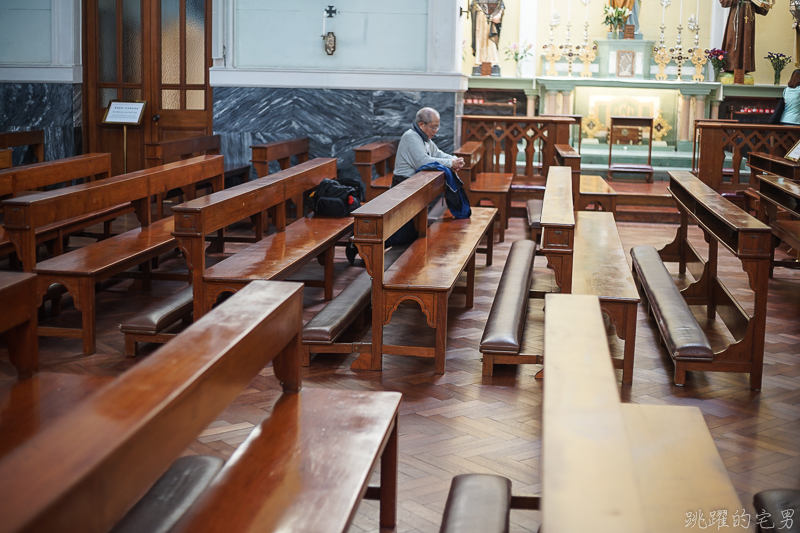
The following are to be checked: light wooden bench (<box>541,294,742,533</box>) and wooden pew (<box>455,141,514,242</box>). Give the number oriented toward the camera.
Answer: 0

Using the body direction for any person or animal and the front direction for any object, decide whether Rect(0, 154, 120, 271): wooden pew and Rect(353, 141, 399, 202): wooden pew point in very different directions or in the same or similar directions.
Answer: same or similar directions

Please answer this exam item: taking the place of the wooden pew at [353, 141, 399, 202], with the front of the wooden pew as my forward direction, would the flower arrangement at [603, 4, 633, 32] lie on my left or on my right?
on my left

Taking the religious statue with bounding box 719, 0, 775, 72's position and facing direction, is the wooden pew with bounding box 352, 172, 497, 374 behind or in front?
in front

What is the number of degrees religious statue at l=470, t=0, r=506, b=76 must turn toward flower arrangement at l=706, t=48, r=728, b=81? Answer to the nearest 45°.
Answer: approximately 90° to its left

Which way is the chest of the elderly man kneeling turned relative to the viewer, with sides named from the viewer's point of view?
facing to the right of the viewer

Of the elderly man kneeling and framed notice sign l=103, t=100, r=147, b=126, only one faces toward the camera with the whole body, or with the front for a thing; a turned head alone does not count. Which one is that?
the framed notice sign

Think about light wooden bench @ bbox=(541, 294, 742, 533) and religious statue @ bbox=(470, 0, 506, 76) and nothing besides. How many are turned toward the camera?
1

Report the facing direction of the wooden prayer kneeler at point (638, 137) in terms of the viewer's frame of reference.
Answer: facing the viewer

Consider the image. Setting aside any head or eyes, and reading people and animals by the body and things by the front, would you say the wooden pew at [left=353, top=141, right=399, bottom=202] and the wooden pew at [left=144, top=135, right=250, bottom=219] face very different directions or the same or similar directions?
same or similar directions

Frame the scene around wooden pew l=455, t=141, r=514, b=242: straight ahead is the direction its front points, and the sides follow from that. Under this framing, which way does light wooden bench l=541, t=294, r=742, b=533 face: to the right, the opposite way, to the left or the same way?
the same way
